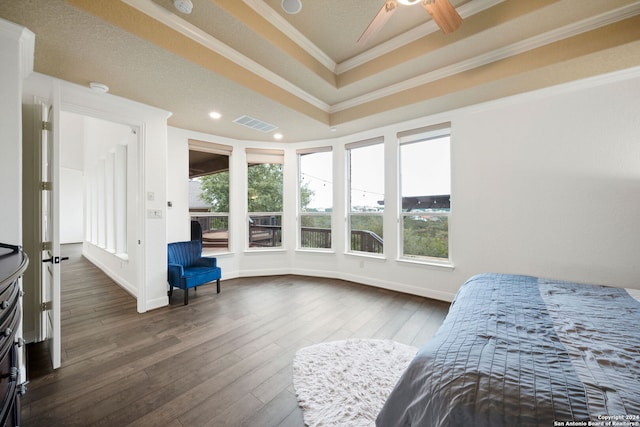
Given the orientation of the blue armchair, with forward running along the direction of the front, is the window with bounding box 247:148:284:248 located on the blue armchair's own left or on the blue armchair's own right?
on the blue armchair's own left

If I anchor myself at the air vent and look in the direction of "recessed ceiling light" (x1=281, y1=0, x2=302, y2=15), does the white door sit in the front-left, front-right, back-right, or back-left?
front-right

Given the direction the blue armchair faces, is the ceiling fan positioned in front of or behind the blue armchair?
in front

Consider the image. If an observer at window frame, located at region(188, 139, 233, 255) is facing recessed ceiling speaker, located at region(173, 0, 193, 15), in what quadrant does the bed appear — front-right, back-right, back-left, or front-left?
front-left

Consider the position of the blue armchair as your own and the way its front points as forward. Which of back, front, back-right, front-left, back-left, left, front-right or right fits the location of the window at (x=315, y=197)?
front-left

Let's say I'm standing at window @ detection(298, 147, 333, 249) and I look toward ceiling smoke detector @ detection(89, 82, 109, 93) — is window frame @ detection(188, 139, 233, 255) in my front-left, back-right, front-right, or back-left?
front-right

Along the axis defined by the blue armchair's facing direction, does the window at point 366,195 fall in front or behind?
in front

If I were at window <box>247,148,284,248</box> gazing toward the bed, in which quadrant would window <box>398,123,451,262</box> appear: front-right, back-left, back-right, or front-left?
front-left

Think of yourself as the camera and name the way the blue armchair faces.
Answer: facing the viewer and to the right of the viewer

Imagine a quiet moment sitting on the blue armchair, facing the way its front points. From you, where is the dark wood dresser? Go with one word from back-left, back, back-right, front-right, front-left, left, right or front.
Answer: front-right

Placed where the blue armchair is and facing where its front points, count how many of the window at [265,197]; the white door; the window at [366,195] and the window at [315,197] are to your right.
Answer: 1
